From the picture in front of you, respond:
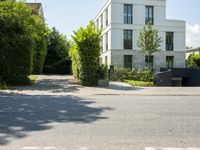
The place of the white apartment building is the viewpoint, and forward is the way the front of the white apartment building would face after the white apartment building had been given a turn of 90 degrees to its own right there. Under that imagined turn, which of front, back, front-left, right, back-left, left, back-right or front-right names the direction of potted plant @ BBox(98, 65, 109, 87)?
left

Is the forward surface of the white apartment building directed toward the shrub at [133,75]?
yes

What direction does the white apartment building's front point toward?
toward the camera

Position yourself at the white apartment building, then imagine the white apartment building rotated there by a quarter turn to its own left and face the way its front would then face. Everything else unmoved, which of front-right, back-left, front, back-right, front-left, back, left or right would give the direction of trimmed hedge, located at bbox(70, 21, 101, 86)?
right

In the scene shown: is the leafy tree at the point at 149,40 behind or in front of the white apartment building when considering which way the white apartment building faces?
in front
